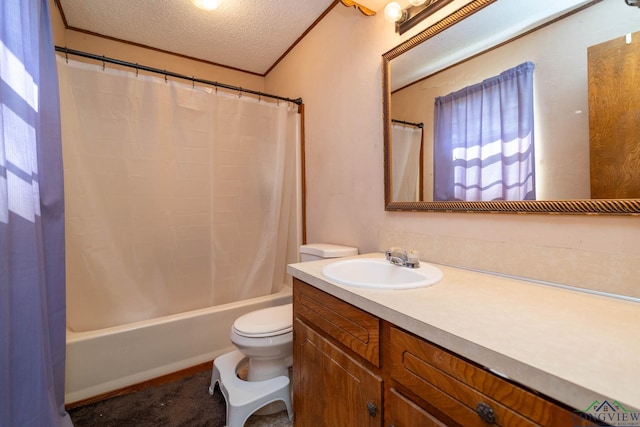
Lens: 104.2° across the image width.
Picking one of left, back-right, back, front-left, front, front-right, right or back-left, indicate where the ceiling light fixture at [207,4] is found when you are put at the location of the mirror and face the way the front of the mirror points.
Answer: front-right

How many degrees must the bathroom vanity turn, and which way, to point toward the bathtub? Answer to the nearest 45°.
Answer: approximately 45° to its right

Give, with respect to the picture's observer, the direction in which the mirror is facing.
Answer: facing the viewer and to the left of the viewer

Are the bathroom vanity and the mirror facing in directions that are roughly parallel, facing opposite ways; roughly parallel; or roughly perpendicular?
roughly parallel

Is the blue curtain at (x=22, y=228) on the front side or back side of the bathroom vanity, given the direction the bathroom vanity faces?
on the front side

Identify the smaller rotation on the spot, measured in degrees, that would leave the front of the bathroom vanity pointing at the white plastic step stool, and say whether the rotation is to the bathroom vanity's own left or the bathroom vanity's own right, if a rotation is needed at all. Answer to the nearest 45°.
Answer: approximately 45° to the bathroom vanity's own right

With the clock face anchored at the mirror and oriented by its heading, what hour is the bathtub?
The bathtub is roughly at 1 o'clock from the mirror.

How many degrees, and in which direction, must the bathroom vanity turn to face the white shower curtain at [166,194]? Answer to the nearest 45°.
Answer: approximately 45° to its right

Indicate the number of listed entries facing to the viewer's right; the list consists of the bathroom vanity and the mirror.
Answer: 0
